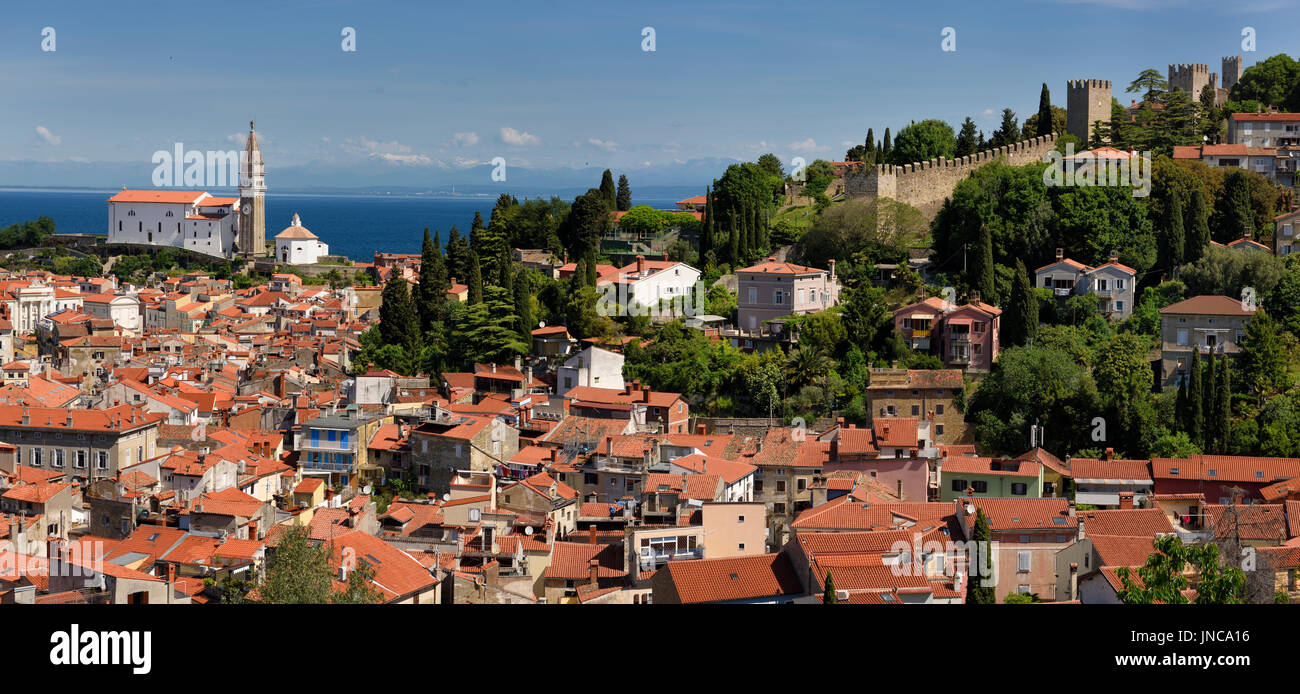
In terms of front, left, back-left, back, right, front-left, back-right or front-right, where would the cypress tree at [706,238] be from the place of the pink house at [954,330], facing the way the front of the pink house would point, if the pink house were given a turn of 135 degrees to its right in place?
front

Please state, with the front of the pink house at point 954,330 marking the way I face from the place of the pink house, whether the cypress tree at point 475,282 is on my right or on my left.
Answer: on my right

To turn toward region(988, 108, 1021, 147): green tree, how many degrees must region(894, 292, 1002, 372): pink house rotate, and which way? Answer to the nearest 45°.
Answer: approximately 180°

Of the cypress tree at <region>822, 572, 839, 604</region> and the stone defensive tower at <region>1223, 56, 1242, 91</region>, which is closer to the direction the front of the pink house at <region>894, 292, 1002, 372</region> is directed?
the cypress tree

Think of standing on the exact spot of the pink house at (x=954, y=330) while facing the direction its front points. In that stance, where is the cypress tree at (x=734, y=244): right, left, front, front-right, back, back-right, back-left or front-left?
back-right

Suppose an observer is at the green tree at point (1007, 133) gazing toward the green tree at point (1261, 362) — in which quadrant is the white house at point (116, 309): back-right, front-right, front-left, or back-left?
back-right

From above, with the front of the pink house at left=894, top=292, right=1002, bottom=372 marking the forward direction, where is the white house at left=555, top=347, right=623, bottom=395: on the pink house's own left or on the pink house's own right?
on the pink house's own right

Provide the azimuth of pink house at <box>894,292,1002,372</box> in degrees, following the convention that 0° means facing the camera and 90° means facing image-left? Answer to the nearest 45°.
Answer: approximately 0°

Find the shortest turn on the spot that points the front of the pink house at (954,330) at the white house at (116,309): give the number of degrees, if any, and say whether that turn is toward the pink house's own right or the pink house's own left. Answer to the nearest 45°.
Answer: approximately 135° to the pink house's own right

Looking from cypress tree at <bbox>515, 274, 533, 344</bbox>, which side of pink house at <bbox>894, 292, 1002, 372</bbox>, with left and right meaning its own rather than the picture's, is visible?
right

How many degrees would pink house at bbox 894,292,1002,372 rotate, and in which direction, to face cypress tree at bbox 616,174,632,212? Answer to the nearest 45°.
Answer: approximately 135° to its right

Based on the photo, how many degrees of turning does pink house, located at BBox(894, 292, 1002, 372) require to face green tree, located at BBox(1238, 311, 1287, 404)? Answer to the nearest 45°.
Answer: approximately 90° to its left
